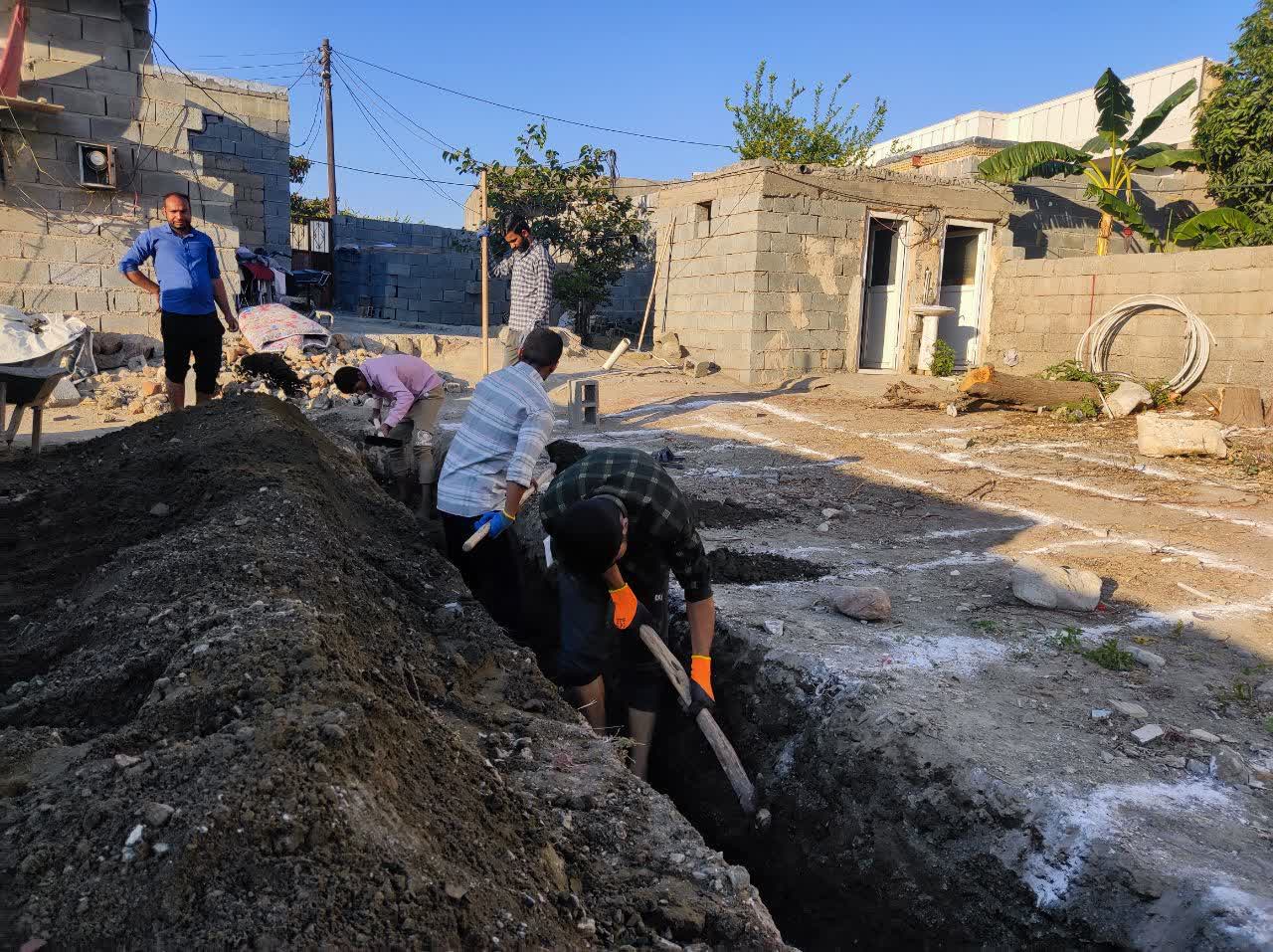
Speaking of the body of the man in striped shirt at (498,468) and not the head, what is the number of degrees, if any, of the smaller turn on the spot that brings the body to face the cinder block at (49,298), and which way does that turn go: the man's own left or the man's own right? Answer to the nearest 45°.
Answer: approximately 90° to the man's own left

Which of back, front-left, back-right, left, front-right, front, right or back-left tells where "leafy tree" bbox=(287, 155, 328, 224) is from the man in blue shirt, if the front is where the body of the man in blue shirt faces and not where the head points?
back

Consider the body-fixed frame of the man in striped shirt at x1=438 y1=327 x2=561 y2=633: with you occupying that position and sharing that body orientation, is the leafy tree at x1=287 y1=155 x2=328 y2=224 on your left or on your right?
on your left

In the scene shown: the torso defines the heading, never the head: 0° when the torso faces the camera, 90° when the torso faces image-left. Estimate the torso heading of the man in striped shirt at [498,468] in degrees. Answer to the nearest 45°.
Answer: approximately 225°

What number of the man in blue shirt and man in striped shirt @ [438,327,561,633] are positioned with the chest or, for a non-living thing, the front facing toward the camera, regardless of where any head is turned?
1

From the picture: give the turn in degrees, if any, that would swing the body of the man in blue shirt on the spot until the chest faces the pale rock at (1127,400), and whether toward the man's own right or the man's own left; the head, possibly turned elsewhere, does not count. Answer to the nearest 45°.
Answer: approximately 90° to the man's own left

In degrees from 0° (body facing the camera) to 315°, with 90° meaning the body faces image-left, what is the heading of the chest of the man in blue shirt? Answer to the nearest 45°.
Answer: approximately 0°

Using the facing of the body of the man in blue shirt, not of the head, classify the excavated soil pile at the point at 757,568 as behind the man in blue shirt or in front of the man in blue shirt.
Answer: in front

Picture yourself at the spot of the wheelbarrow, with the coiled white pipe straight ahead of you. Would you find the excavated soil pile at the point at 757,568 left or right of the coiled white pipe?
right

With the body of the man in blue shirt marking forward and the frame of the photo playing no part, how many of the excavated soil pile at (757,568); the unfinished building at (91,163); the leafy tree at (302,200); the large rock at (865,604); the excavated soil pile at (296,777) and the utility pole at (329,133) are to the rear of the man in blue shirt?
3

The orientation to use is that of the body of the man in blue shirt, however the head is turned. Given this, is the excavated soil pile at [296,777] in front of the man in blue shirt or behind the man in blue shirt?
in front

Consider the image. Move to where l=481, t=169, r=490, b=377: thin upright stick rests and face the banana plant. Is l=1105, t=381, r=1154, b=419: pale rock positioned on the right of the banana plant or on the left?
right
